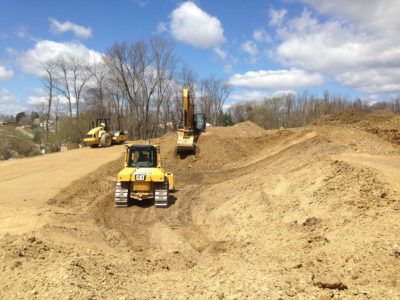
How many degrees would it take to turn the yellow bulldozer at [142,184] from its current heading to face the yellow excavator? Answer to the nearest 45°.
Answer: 0° — it already faces it

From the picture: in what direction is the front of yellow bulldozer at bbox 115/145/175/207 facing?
away from the camera
